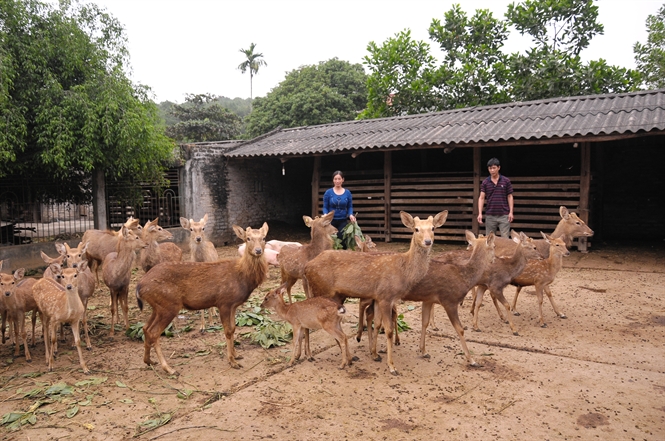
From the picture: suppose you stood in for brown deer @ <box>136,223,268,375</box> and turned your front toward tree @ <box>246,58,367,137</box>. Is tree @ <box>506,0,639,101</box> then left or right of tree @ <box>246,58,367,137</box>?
right

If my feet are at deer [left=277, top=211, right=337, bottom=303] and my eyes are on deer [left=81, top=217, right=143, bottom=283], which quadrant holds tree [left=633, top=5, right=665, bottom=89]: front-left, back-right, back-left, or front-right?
back-right

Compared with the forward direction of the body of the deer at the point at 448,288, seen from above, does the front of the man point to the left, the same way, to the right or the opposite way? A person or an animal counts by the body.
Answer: to the right

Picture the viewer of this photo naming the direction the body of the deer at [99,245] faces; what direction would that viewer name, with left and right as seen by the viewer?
facing to the right of the viewer

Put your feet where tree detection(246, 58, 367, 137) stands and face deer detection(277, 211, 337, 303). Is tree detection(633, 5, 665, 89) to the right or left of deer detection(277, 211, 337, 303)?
left

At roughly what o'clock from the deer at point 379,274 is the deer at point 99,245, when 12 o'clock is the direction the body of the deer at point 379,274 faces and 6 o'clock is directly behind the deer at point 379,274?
the deer at point 99,245 is roughly at 7 o'clock from the deer at point 379,274.

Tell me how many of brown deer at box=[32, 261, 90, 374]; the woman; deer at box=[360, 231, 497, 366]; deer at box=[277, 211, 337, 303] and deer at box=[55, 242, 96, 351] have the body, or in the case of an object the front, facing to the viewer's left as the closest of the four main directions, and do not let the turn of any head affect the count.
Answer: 0

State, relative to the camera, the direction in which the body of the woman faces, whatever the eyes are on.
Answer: toward the camera

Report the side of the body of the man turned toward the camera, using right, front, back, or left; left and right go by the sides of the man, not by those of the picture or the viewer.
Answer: front

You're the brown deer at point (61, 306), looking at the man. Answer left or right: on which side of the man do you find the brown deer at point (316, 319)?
right

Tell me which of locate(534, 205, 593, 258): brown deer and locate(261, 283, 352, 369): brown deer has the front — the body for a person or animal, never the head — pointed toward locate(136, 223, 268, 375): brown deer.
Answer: locate(261, 283, 352, 369): brown deer

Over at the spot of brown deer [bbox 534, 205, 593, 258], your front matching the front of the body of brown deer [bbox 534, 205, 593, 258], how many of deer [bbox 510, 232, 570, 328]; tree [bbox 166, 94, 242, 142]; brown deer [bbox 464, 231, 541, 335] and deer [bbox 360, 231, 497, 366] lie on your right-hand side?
3

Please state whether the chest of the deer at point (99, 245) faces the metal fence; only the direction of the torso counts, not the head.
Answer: no

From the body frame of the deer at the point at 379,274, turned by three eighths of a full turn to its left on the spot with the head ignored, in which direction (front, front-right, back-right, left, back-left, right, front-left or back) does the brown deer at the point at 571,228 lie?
right

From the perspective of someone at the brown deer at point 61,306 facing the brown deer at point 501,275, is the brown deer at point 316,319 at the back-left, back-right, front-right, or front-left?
front-right

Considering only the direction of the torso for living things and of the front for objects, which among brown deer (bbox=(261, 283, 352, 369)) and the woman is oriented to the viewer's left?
the brown deer

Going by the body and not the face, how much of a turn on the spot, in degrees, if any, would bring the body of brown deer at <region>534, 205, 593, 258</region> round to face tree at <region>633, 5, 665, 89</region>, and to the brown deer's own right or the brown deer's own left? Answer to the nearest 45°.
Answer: approximately 90° to the brown deer's own left

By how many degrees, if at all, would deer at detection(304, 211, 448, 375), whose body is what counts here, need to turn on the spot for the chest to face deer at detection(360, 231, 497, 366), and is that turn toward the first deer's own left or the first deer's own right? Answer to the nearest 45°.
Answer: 0° — it already faces it
